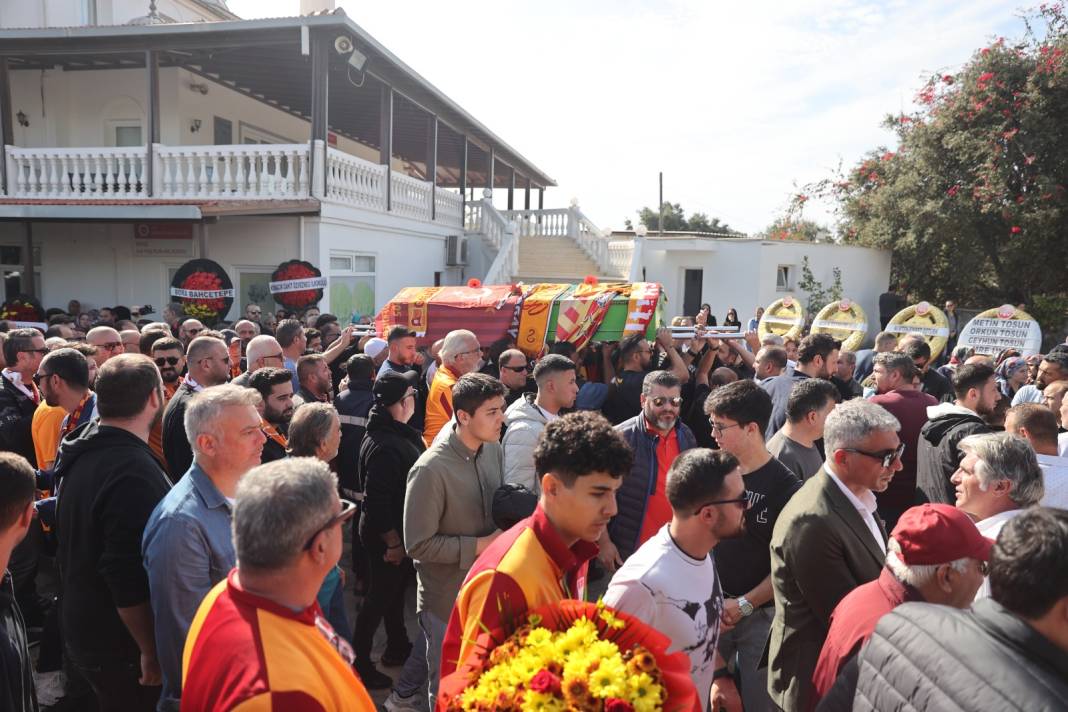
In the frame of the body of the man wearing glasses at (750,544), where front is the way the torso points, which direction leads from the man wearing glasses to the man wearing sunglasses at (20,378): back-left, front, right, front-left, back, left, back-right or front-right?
front-right

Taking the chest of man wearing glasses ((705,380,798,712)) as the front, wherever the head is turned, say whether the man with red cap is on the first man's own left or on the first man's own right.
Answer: on the first man's own left

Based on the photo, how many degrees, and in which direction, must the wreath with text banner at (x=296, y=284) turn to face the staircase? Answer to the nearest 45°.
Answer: approximately 135° to its left

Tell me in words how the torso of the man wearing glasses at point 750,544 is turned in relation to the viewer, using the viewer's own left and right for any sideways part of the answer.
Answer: facing the viewer and to the left of the viewer

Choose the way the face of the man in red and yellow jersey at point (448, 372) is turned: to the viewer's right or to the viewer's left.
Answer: to the viewer's right

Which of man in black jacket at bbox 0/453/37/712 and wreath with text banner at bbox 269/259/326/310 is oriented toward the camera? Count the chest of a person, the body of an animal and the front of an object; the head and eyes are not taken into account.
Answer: the wreath with text banner

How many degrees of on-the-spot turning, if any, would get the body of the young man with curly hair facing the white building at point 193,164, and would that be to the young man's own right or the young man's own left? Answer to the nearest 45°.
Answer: approximately 180°

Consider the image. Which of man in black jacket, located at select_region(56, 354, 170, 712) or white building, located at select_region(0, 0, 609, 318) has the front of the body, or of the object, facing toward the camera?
the white building

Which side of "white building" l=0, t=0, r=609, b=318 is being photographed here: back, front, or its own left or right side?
front

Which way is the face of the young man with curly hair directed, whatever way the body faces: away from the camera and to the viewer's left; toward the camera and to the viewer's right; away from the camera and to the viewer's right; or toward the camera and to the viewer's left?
toward the camera and to the viewer's right

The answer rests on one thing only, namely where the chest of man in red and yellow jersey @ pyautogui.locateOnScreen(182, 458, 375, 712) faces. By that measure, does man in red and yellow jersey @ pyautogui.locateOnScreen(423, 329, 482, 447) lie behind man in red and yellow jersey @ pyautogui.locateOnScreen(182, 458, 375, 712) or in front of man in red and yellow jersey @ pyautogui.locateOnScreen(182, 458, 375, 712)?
in front
